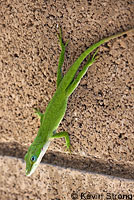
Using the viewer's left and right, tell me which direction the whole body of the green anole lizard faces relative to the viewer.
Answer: facing the viewer and to the left of the viewer
